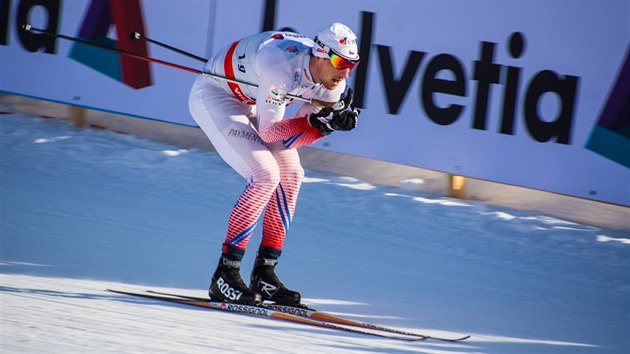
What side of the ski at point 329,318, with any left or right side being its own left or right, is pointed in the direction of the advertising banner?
left

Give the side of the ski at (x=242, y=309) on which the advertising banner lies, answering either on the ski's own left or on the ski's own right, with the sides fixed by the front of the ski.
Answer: on the ski's own left

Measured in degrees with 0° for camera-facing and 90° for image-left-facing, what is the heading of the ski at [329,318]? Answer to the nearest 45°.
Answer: approximately 270°

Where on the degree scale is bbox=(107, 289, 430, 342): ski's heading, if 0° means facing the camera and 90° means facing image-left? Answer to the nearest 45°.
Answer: approximately 270°
